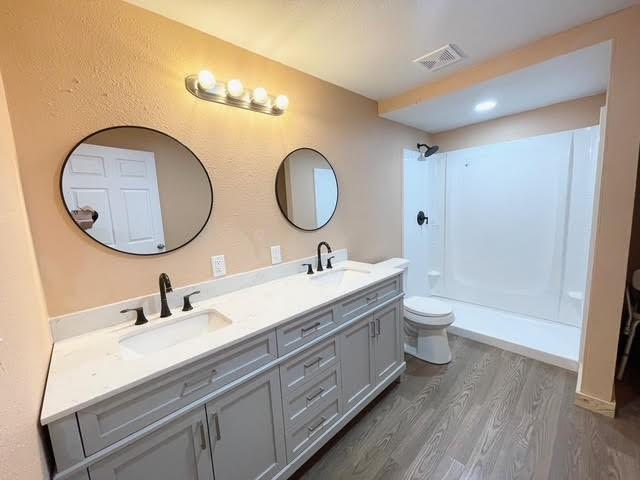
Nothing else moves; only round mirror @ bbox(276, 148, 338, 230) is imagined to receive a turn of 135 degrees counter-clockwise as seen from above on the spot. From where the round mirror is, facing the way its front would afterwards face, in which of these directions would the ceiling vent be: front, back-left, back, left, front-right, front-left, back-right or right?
right

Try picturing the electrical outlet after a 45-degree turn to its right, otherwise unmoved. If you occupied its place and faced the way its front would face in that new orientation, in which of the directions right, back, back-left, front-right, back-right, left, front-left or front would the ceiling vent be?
left

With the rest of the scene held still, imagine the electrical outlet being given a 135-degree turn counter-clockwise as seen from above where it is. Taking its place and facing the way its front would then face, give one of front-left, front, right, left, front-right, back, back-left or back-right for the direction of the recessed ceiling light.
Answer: right

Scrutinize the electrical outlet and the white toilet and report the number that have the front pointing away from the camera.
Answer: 0

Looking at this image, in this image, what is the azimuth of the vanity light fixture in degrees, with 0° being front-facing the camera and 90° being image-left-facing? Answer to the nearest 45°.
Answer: approximately 315°

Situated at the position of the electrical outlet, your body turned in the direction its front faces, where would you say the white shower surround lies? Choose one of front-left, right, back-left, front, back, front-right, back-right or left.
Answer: front-left

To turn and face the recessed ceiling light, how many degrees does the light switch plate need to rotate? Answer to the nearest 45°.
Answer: approximately 45° to its left

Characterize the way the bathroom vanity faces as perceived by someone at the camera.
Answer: facing the viewer and to the right of the viewer
